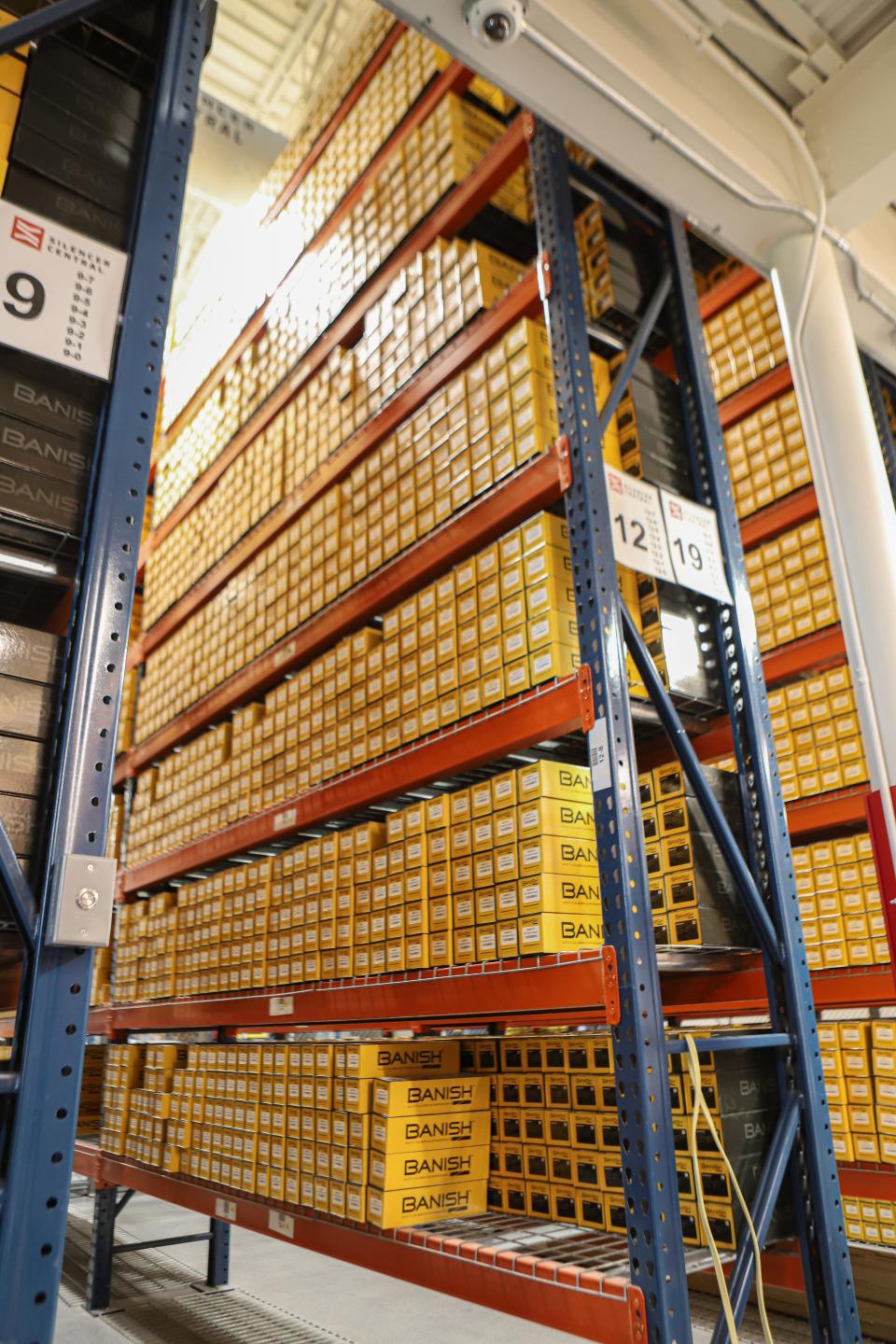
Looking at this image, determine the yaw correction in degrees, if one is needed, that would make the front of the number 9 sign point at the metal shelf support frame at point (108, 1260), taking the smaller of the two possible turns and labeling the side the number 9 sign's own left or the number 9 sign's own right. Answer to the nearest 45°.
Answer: approximately 135° to the number 9 sign's own left

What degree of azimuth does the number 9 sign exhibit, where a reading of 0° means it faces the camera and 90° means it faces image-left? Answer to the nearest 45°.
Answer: approximately 315°

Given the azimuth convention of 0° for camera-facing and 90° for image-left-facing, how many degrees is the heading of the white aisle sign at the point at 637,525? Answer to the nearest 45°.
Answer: approximately 315°

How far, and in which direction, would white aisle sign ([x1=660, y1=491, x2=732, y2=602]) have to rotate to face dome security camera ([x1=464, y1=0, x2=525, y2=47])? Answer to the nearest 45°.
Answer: approximately 45° to its right

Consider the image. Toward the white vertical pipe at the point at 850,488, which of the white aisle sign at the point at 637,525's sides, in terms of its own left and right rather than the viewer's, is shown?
left

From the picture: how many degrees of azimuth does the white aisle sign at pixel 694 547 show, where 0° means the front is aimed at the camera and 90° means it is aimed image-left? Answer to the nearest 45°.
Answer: approximately 315°

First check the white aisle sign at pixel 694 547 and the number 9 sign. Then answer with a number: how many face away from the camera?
0
